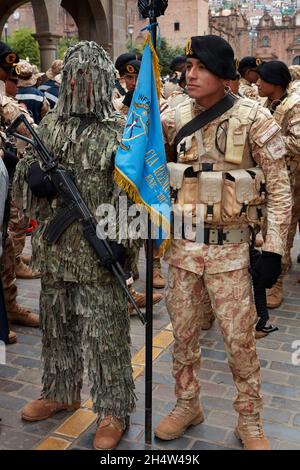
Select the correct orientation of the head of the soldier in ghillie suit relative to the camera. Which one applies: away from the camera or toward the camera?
toward the camera

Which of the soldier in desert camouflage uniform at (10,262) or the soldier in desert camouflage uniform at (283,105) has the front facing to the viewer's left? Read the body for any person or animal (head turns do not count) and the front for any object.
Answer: the soldier in desert camouflage uniform at (283,105)

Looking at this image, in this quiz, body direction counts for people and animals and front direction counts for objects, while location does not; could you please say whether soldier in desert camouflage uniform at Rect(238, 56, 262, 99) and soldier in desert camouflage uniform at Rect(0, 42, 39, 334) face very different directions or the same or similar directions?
same or similar directions

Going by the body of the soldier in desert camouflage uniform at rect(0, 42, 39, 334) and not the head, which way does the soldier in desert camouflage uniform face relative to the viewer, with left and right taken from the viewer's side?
facing to the right of the viewer

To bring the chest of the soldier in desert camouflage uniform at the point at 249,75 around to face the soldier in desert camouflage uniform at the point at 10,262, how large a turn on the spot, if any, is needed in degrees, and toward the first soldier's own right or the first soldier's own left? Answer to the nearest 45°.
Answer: approximately 90° to the first soldier's own right

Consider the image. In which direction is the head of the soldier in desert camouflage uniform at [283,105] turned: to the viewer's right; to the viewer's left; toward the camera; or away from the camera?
to the viewer's left

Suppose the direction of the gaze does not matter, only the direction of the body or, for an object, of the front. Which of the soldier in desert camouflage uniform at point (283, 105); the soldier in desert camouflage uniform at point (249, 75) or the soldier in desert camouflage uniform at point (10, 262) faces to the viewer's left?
the soldier in desert camouflage uniform at point (283, 105)

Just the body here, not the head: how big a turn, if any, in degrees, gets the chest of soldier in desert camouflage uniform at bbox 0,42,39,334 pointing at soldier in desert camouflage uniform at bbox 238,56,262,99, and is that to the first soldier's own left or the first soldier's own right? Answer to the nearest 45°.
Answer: approximately 45° to the first soldier's own left
